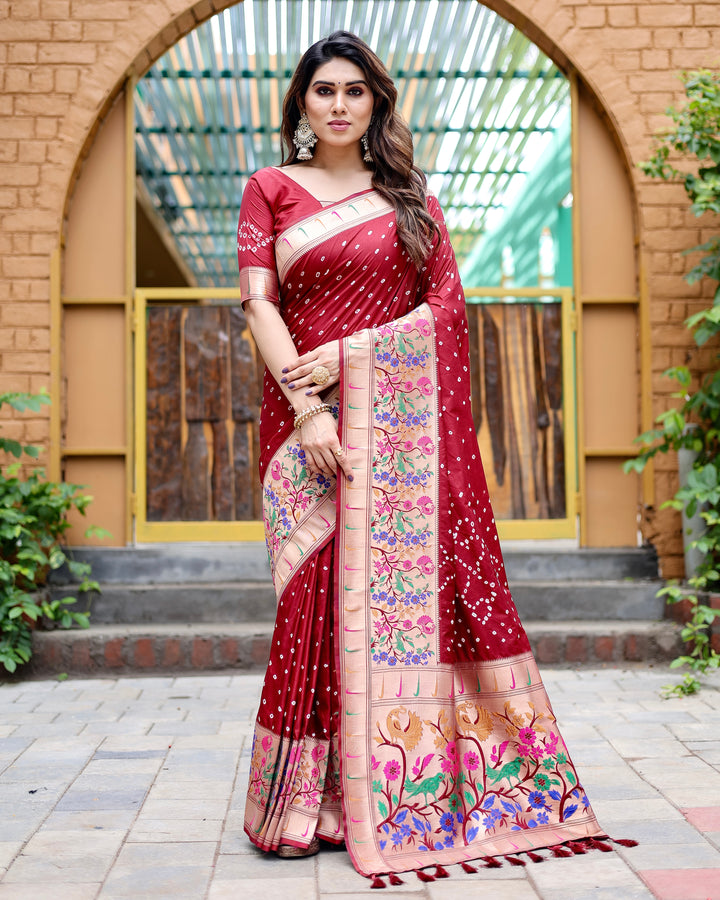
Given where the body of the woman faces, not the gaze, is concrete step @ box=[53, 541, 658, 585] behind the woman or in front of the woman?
behind

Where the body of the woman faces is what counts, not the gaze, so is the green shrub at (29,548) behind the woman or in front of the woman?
behind

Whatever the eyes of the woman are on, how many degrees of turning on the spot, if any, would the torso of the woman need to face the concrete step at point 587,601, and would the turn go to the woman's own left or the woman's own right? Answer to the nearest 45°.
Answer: approximately 180°

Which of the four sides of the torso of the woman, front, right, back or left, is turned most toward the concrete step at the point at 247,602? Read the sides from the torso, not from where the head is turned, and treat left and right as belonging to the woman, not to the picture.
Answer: back

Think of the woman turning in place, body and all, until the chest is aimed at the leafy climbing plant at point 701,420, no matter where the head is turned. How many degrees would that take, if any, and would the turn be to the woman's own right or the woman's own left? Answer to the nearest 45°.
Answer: approximately 135° to the woman's own left

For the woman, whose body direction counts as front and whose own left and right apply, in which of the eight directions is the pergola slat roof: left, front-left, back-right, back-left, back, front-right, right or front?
back
